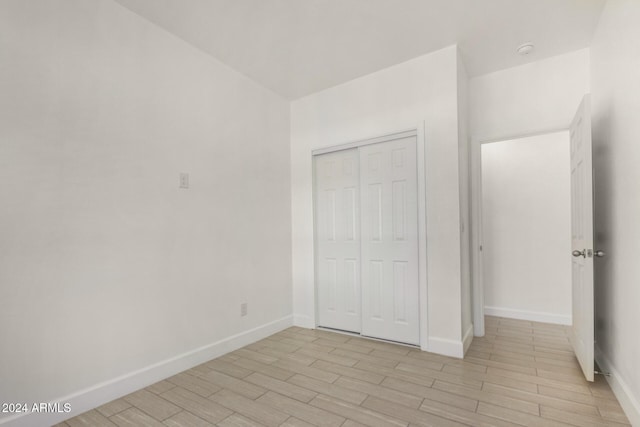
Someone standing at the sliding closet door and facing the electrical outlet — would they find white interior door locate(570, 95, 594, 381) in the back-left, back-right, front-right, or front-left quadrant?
back-left

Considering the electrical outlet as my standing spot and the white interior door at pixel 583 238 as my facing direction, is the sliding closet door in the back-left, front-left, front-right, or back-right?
front-left

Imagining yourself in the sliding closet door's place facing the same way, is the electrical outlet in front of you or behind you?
in front

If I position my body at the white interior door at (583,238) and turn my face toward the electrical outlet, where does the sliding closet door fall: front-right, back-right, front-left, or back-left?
front-right

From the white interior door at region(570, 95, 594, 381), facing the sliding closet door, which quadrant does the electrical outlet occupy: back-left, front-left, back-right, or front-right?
front-left

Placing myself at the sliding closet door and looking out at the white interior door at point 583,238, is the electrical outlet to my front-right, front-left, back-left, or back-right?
back-right

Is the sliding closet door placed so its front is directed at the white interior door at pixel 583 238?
no

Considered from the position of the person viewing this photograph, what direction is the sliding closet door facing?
facing the viewer and to the left of the viewer

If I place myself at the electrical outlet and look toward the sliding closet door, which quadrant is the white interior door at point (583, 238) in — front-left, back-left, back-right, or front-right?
front-right
